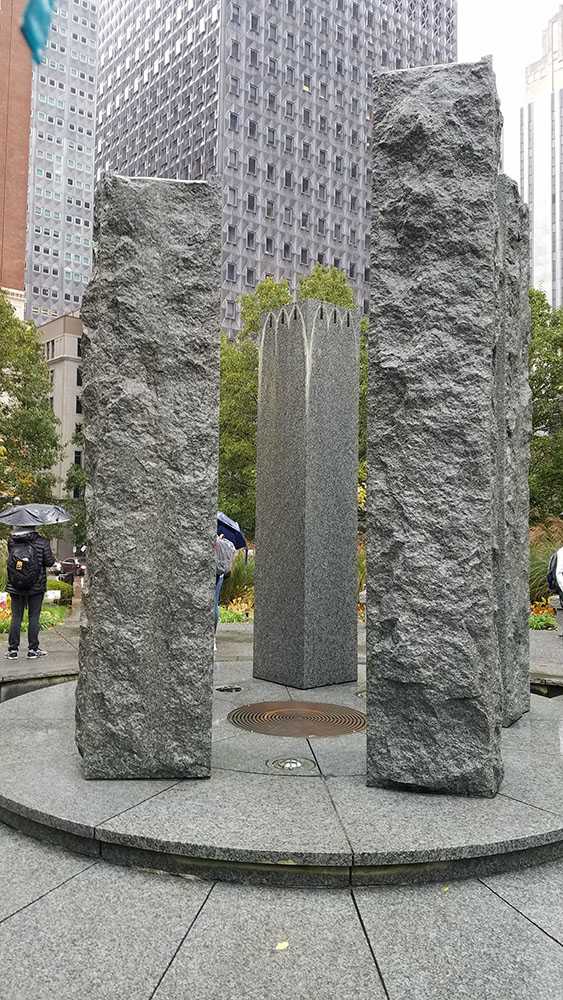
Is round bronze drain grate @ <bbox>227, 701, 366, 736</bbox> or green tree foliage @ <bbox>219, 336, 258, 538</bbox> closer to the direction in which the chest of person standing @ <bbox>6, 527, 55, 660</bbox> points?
the green tree foliage

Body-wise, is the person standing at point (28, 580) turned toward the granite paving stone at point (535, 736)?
no

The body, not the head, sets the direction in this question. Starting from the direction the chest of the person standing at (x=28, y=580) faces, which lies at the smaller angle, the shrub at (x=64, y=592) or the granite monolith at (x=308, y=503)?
the shrub

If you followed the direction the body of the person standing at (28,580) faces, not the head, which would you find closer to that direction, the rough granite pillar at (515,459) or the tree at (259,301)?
the tree

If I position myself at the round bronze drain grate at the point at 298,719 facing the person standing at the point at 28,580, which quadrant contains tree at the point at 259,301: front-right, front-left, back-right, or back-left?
front-right

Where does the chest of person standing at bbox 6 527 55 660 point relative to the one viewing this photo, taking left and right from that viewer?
facing away from the viewer and to the right of the viewer

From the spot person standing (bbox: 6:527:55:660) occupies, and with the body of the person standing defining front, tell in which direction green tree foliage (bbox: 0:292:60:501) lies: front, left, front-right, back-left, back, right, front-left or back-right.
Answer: front-left

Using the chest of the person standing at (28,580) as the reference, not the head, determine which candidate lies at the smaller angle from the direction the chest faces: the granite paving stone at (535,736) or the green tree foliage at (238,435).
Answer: the green tree foliage

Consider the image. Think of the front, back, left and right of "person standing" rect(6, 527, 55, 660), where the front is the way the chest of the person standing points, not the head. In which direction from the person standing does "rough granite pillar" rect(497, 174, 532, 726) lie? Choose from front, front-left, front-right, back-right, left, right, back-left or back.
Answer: right

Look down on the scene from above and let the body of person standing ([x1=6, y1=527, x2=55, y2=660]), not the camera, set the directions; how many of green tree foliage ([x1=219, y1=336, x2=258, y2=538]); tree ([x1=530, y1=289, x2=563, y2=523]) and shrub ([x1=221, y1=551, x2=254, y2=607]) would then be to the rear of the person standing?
0

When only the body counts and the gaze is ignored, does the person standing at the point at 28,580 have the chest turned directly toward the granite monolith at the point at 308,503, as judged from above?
no

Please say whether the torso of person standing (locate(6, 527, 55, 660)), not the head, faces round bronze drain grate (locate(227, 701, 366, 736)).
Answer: no

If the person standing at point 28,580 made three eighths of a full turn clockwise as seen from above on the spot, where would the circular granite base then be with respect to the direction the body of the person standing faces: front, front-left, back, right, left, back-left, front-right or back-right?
front

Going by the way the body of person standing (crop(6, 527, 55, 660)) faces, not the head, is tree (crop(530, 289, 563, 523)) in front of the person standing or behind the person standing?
in front

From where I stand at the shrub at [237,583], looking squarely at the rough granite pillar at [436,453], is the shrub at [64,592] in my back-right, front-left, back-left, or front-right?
back-right
